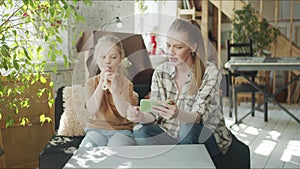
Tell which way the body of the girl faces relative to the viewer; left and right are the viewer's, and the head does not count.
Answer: facing the viewer

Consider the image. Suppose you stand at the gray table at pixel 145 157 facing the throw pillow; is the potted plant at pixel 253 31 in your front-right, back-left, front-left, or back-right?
front-right

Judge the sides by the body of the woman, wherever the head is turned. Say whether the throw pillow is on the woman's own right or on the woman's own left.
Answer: on the woman's own right

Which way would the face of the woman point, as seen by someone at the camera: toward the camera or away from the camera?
toward the camera

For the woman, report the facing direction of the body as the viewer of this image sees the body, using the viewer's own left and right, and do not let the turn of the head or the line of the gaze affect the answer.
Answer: facing the viewer and to the left of the viewer

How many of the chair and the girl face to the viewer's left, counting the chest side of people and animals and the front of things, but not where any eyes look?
0

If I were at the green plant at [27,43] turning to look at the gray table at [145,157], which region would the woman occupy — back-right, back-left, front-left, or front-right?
front-left

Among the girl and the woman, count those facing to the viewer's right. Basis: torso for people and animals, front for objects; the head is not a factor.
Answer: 0

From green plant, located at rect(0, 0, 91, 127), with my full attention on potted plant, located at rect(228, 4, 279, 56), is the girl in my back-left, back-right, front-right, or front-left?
front-right
